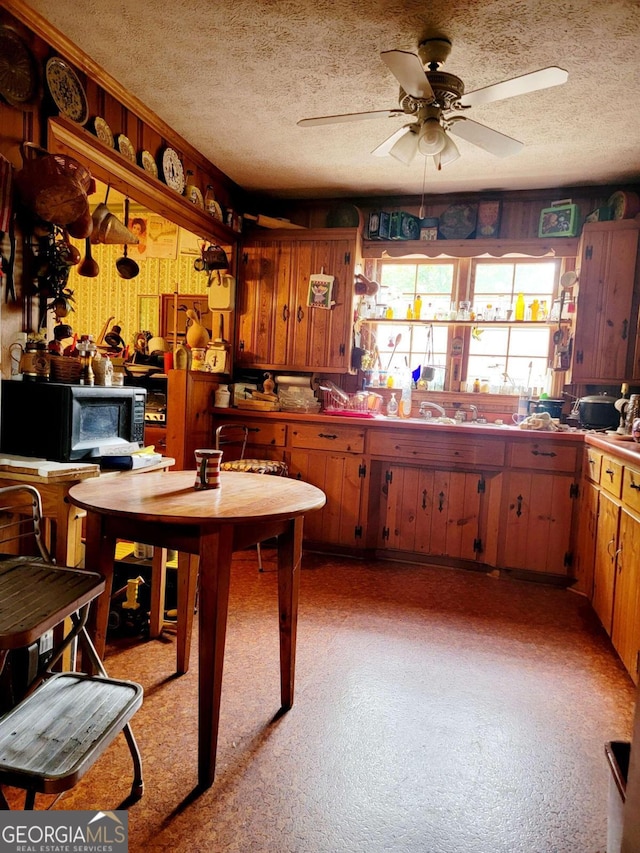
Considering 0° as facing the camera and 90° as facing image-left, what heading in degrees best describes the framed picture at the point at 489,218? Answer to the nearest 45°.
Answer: approximately 0°

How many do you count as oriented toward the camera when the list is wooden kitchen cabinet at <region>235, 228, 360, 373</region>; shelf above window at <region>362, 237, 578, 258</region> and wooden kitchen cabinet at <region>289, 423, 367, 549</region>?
3

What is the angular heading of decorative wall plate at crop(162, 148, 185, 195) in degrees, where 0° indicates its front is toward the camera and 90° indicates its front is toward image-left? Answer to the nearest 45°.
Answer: approximately 315°

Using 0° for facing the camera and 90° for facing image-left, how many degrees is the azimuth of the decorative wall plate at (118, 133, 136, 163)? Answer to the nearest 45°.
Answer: approximately 315°

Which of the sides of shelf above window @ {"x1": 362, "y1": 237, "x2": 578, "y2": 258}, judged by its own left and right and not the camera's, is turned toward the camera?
front

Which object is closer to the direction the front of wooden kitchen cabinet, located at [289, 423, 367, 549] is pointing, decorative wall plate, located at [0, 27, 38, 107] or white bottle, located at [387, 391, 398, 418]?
the decorative wall plate

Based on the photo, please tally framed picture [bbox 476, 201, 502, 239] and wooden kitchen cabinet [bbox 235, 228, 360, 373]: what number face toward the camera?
2

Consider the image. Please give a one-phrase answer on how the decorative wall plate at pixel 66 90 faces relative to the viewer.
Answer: facing the viewer and to the right of the viewer

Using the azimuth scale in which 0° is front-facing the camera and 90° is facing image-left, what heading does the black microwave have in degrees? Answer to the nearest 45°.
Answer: approximately 315°

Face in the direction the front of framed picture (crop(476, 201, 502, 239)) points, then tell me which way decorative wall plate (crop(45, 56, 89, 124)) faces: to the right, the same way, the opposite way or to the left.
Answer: to the left

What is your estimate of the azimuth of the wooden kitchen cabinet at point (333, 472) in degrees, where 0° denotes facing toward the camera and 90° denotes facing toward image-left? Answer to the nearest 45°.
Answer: approximately 0°

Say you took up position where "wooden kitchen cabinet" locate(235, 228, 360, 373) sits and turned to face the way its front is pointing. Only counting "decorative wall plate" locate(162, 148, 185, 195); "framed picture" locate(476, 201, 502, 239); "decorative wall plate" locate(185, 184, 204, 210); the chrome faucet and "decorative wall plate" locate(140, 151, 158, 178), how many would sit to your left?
2

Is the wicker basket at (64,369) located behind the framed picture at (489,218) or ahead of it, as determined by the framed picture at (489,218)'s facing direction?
ahead

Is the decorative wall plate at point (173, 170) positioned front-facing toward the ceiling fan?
yes

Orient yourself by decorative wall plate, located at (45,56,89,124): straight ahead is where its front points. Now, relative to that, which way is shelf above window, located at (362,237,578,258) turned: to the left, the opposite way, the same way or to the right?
to the right
